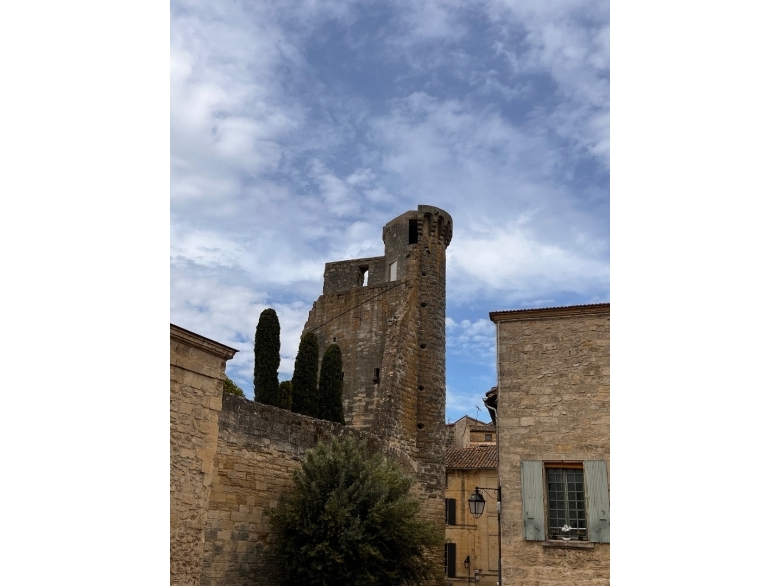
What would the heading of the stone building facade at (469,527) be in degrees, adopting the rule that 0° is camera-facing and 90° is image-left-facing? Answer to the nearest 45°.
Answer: approximately 0°

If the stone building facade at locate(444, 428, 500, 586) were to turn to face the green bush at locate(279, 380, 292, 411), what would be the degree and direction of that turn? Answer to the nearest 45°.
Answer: approximately 45° to its right
